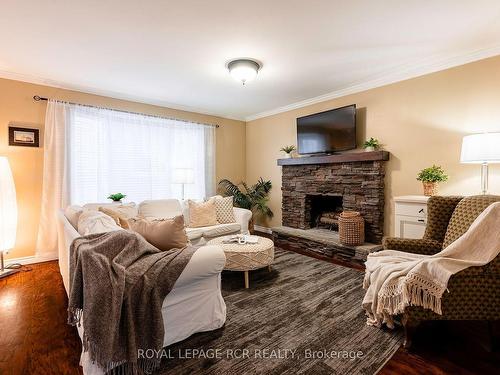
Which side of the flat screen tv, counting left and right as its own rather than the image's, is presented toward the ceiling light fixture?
front

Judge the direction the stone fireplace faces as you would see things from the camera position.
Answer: facing the viewer and to the left of the viewer

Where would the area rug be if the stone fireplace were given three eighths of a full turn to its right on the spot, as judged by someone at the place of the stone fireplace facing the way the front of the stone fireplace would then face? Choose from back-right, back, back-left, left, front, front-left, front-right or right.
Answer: back

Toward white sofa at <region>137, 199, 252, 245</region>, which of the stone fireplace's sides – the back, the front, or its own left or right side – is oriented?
front

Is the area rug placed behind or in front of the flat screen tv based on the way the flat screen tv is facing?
in front

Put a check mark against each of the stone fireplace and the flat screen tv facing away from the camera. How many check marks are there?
0

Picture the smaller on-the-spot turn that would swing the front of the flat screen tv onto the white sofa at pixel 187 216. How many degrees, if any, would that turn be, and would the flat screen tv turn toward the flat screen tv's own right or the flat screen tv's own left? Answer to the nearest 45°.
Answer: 0° — it already faces it

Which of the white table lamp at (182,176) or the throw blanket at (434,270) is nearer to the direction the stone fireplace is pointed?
the white table lamp

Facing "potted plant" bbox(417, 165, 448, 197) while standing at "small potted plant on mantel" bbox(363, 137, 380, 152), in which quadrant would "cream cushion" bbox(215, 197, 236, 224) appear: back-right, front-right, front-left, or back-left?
back-right

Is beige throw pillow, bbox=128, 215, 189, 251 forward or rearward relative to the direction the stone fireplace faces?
forward

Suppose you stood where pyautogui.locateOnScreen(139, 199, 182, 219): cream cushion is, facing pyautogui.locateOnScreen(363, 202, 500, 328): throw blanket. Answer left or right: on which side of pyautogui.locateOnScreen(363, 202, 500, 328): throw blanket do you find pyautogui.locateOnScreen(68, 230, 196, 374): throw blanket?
right

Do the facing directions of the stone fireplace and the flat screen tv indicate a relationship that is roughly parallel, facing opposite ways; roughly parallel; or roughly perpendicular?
roughly parallel

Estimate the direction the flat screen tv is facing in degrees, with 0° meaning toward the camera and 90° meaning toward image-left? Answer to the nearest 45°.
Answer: approximately 45°

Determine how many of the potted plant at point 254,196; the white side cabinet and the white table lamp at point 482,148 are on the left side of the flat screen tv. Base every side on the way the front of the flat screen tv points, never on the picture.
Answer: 2

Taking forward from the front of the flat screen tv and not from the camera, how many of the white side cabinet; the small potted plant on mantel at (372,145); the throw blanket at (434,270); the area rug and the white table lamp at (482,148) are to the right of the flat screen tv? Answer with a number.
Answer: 0

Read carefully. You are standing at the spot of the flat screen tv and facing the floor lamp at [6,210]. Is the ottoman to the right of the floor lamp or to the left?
left
